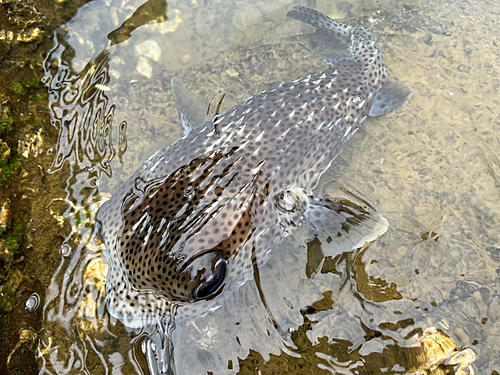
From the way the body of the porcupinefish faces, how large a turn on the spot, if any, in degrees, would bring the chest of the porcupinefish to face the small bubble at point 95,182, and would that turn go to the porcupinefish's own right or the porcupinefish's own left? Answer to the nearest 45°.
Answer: approximately 90° to the porcupinefish's own right

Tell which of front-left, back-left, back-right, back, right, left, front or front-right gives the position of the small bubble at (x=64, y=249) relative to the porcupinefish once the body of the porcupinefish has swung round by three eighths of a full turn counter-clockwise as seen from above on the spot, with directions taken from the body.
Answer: back

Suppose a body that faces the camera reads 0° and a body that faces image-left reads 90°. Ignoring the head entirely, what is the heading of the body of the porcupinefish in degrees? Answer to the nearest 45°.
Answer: approximately 45°

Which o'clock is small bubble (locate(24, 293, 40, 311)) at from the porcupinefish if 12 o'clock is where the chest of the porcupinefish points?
The small bubble is roughly at 1 o'clock from the porcupinefish.
